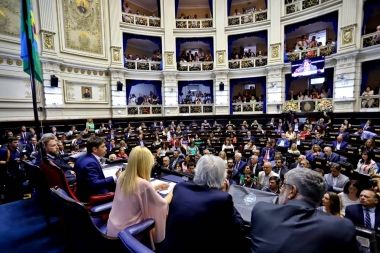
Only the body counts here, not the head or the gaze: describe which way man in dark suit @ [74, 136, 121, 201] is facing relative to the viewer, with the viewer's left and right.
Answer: facing to the right of the viewer

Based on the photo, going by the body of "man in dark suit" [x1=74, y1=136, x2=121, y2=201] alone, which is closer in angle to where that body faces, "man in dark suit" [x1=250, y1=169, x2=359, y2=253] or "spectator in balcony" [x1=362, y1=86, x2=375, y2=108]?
the spectator in balcony

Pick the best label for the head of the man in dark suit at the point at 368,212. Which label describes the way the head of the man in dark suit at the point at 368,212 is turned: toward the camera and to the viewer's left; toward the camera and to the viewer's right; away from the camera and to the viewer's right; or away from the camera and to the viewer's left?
toward the camera and to the viewer's left

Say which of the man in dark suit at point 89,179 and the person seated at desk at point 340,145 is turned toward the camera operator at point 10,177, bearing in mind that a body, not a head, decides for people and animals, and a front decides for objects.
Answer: the person seated at desk

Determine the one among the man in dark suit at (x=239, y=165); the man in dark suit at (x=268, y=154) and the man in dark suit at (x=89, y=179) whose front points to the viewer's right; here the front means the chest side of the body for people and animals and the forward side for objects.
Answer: the man in dark suit at (x=89, y=179)

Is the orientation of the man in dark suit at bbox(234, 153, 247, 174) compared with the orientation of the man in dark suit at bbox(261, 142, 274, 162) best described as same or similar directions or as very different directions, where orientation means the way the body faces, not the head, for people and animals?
same or similar directions

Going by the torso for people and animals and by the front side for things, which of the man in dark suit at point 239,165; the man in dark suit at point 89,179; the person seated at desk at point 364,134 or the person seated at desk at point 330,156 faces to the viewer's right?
the man in dark suit at point 89,179

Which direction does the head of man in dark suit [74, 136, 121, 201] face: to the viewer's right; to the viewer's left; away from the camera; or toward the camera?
to the viewer's right

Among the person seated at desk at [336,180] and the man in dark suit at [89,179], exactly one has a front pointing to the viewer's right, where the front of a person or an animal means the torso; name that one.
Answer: the man in dark suit

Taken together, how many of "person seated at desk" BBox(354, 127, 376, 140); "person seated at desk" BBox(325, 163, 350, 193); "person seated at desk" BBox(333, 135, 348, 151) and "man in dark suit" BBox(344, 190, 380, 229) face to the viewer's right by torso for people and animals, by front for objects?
0

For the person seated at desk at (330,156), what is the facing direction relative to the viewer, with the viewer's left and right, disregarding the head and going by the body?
facing the viewer and to the left of the viewer

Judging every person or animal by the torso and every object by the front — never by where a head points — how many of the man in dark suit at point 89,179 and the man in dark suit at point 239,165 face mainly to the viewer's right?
1

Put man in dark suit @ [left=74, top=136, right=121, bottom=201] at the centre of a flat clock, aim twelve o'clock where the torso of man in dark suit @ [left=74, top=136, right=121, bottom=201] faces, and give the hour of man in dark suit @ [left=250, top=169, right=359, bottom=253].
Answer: man in dark suit @ [left=250, top=169, right=359, bottom=253] is roughly at 2 o'clock from man in dark suit @ [left=74, top=136, right=121, bottom=201].

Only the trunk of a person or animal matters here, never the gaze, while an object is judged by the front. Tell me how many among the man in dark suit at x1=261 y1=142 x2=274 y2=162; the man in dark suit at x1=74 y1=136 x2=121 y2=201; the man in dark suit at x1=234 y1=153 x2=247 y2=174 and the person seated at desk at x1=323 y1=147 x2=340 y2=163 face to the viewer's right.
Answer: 1

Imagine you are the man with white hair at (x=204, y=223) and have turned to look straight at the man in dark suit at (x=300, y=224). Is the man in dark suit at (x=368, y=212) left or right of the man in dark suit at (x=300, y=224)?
left
